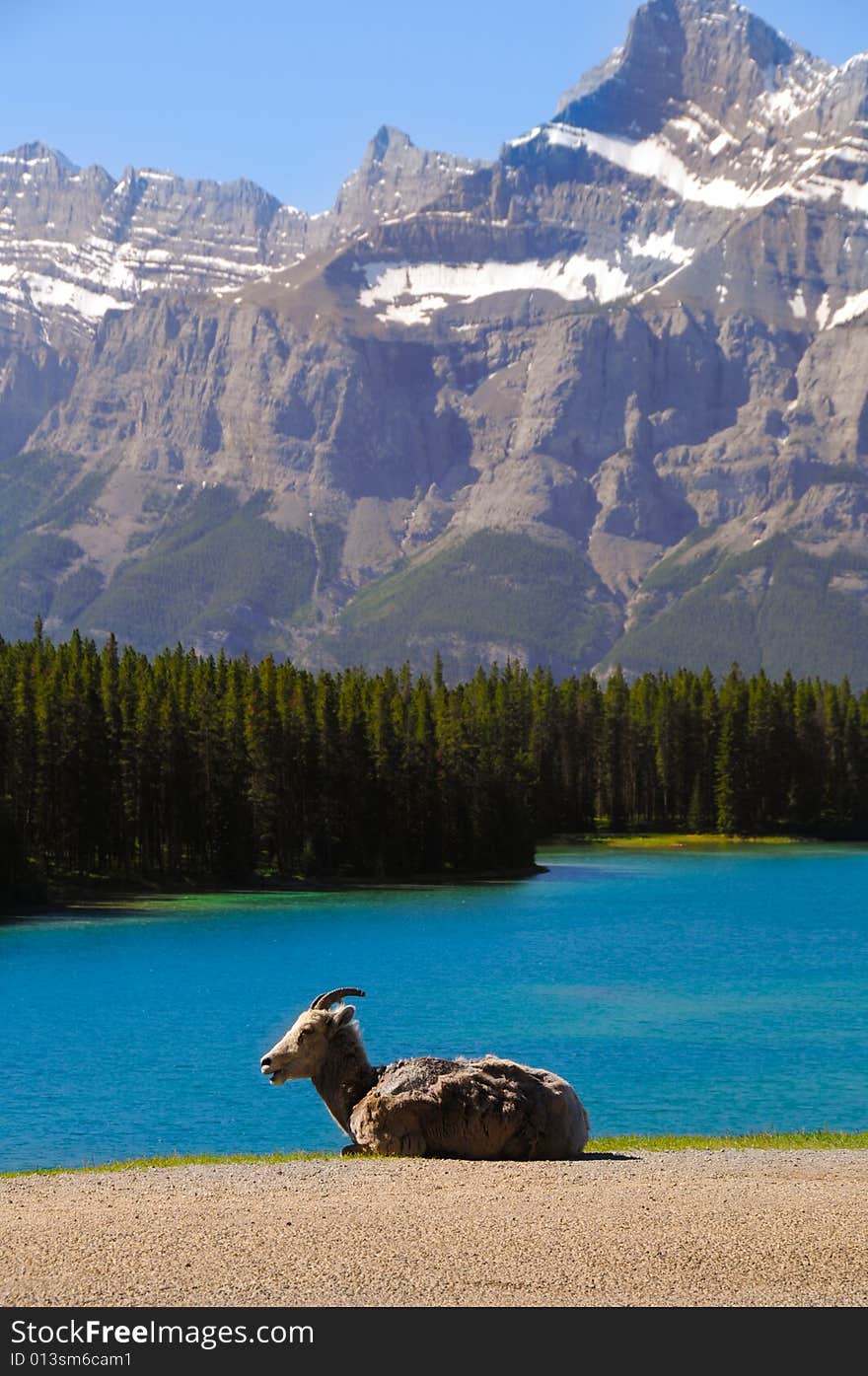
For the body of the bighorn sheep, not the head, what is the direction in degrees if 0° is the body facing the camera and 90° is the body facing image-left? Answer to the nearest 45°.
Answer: approximately 90°
